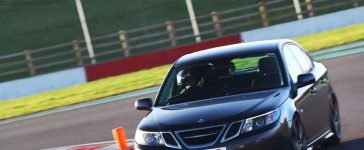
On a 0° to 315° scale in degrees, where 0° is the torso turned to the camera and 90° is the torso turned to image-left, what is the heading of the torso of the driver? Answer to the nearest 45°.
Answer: approximately 45°
